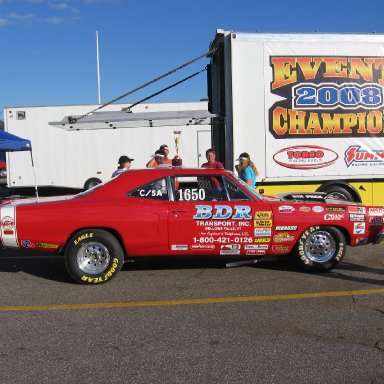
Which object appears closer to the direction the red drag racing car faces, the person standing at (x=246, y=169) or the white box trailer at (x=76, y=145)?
the person standing

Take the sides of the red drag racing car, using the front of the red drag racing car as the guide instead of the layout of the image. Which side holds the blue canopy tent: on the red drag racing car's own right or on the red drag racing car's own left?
on the red drag racing car's own left

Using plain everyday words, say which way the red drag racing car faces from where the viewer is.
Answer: facing to the right of the viewer

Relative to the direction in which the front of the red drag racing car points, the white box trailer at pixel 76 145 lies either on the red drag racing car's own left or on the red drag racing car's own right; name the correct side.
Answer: on the red drag racing car's own left

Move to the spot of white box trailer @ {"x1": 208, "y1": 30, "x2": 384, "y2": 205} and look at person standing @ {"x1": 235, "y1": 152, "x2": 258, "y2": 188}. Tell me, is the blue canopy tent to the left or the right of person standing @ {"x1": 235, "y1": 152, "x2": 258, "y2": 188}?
right

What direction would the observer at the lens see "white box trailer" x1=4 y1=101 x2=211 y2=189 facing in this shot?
facing to the right of the viewer

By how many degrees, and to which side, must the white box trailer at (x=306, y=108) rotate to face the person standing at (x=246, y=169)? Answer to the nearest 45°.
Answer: approximately 135° to its right

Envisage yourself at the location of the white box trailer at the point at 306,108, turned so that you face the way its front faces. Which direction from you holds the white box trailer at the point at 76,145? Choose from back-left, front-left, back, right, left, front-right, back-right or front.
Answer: back-left

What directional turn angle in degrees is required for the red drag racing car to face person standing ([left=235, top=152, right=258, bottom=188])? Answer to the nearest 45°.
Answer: approximately 45° to its left
